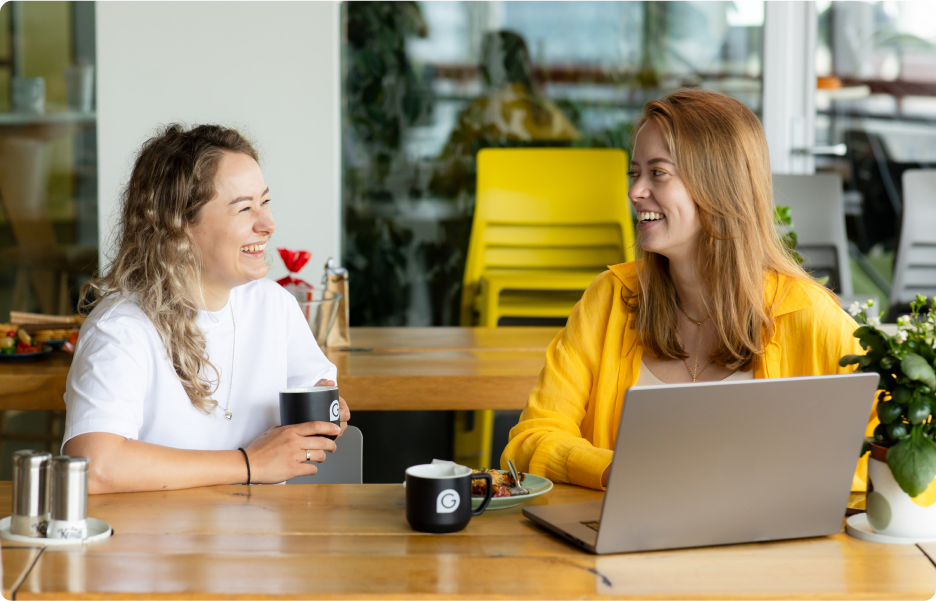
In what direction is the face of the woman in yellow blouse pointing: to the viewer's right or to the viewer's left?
to the viewer's left

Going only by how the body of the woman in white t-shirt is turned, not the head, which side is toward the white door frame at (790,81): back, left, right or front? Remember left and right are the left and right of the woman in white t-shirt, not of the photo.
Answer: left

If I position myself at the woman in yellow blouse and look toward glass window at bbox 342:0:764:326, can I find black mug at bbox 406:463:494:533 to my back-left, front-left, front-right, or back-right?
back-left

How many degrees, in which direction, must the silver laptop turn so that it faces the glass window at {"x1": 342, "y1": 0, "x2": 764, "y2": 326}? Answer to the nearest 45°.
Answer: approximately 45° to its right

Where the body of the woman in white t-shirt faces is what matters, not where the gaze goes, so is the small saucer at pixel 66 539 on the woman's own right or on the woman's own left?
on the woman's own right

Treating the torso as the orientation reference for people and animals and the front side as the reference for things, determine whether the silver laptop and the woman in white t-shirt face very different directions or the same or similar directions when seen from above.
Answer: very different directions

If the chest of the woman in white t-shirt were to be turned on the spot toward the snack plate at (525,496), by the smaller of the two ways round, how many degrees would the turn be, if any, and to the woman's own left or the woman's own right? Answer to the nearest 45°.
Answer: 0° — they already face it

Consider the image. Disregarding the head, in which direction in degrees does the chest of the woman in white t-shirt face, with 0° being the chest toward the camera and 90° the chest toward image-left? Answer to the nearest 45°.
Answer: approximately 315°

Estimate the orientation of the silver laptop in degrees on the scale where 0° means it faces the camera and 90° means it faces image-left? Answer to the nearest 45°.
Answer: approximately 135°

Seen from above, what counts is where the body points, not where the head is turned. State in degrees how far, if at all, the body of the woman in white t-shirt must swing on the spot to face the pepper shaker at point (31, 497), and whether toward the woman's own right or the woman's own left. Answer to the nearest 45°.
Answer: approximately 45° to the woman's own right
